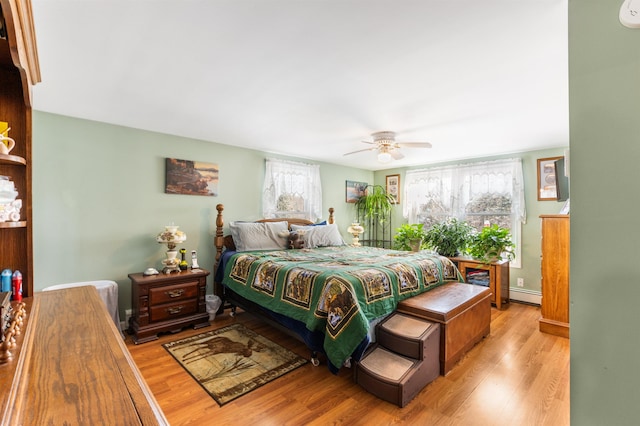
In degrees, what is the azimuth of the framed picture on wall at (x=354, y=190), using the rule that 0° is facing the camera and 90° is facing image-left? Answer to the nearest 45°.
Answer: approximately 315°

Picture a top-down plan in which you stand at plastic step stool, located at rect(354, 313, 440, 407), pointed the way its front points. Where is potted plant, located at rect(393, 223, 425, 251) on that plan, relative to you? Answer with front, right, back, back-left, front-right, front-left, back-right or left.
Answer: back-right

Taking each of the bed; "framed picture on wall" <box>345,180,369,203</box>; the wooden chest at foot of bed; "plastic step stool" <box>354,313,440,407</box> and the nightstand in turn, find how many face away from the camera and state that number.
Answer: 0

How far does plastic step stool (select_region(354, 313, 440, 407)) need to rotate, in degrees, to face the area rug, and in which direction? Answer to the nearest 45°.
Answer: approximately 45° to its right

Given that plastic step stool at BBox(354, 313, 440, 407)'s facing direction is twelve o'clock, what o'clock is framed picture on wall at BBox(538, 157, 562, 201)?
The framed picture on wall is roughly at 6 o'clock from the plastic step stool.

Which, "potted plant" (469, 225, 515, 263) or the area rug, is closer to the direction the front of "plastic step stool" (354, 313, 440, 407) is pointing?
the area rug

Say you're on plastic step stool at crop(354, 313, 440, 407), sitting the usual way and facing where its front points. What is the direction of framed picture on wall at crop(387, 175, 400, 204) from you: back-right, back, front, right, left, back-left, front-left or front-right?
back-right

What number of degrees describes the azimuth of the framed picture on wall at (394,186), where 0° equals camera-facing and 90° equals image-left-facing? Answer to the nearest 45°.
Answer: approximately 45°

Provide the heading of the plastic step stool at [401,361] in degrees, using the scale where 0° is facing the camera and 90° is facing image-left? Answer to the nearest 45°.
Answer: approximately 45°

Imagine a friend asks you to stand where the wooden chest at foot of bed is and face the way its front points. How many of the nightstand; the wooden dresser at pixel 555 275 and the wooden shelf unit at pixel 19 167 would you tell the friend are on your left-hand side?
1
